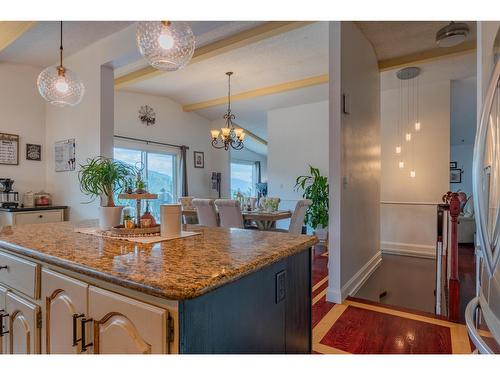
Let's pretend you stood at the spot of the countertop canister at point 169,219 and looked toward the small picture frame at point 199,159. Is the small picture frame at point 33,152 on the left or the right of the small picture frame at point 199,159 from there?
left

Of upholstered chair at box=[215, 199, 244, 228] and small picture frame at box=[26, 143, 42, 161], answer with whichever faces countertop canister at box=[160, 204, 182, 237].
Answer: the small picture frame

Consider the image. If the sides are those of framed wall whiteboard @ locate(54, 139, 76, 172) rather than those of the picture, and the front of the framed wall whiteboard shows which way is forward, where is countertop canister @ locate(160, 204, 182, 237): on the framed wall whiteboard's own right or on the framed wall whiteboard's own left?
on the framed wall whiteboard's own left

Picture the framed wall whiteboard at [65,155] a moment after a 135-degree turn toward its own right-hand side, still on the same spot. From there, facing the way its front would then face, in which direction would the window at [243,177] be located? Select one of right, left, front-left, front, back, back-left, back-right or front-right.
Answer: front-right

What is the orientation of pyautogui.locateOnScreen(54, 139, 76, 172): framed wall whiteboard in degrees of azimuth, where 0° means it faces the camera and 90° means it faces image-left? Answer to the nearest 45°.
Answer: approximately 45°

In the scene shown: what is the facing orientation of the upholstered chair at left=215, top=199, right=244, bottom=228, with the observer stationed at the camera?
facing away from the viewer and to the right of the viewer

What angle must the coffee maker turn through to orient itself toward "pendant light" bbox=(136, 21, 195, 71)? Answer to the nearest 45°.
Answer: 0° — it already faces it

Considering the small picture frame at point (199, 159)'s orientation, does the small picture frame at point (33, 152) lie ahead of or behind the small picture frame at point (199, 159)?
ahead

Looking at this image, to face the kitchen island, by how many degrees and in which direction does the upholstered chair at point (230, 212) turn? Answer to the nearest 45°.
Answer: approximately 135° to its right

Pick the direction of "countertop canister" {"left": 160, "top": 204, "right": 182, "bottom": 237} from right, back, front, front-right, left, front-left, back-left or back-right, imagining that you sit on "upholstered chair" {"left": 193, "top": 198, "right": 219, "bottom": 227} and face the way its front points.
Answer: back-right

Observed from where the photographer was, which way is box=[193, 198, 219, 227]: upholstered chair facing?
facing away from the viewer and to the right of the viewer

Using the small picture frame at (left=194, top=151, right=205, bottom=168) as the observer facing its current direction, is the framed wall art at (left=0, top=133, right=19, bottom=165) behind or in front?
in front

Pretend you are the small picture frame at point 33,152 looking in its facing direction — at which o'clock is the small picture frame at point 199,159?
the small picture frame at point 199,159 is roughly at 8 o'clock from the small picture frame at point 33,152.

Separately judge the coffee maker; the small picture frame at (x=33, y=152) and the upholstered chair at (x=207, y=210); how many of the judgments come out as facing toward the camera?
2
